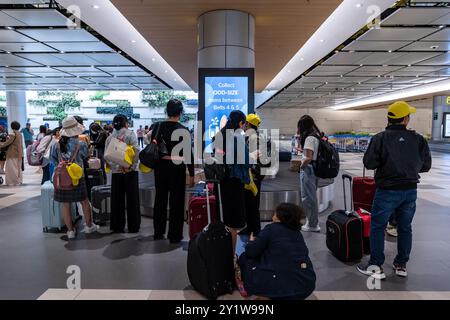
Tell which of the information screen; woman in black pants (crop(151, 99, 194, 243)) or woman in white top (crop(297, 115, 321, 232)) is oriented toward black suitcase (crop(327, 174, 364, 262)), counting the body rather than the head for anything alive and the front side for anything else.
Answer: the information screen

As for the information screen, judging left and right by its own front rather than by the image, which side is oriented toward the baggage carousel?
front

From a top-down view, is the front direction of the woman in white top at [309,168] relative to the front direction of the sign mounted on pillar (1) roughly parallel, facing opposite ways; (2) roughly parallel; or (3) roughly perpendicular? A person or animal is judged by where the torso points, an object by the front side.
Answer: roughly perpendicular

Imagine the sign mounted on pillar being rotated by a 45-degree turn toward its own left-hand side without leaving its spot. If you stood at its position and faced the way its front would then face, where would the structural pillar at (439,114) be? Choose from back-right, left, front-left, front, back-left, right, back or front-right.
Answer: left

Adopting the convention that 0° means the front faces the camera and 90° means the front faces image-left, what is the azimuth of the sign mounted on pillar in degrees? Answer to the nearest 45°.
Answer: approximately 0°

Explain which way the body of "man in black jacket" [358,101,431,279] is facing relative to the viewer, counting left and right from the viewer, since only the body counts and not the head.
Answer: facing away from the viewer

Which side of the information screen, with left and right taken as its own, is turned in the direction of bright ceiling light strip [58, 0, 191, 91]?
front

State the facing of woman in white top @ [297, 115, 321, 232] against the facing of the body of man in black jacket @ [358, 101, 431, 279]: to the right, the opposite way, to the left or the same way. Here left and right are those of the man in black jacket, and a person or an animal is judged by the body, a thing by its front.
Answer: to the left

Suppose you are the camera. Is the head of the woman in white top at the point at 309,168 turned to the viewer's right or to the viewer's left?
to the viewer's left

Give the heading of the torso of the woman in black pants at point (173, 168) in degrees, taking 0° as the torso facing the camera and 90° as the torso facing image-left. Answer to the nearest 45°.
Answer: approximately 180°

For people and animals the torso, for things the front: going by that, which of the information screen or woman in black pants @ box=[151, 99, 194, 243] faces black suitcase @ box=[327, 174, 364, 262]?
the information screen
